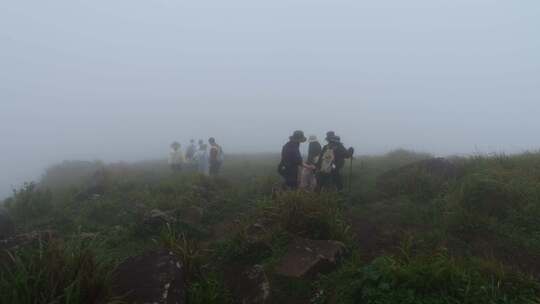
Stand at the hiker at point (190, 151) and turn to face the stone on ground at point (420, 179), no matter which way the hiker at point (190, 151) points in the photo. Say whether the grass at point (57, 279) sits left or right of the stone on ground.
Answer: right

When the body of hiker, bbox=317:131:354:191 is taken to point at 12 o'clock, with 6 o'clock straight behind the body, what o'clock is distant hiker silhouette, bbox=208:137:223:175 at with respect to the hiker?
The distant hiker silhouette is roughly at 11 o'clock from the hiker.

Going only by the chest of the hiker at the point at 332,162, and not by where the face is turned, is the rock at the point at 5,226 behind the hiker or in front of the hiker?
behind

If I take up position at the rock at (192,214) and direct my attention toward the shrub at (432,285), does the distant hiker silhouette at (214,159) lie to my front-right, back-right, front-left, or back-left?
back-left

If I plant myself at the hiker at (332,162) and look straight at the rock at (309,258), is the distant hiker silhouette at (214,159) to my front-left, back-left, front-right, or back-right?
back-right

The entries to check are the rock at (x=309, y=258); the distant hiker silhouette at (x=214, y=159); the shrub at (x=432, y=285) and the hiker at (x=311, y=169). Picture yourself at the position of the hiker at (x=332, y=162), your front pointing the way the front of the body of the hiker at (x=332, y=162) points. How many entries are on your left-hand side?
2

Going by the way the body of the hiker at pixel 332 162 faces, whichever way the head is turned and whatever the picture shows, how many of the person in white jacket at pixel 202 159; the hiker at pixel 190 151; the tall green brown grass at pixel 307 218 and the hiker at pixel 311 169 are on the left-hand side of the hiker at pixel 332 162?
3
